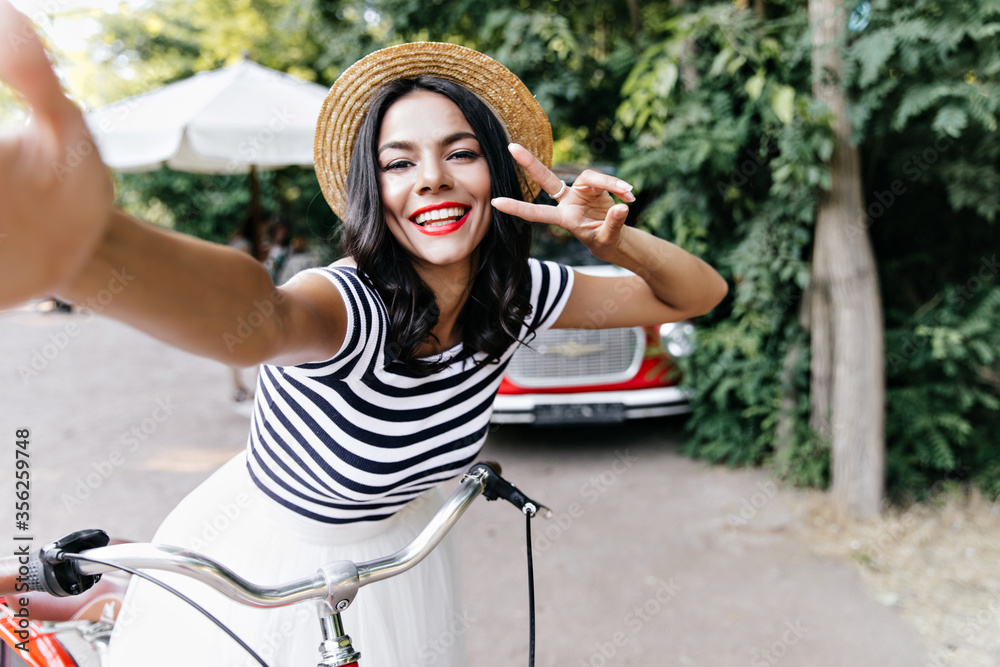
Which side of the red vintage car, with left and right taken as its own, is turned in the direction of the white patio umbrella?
right

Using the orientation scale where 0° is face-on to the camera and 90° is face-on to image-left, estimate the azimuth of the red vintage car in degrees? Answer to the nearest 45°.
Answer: approximately 0°

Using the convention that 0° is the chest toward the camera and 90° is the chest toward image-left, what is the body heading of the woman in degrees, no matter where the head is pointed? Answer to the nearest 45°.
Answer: approximately 0°

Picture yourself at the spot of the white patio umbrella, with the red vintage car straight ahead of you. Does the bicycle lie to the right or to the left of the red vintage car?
right

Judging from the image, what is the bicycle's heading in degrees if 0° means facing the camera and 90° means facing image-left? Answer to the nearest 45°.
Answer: approximately 315°
